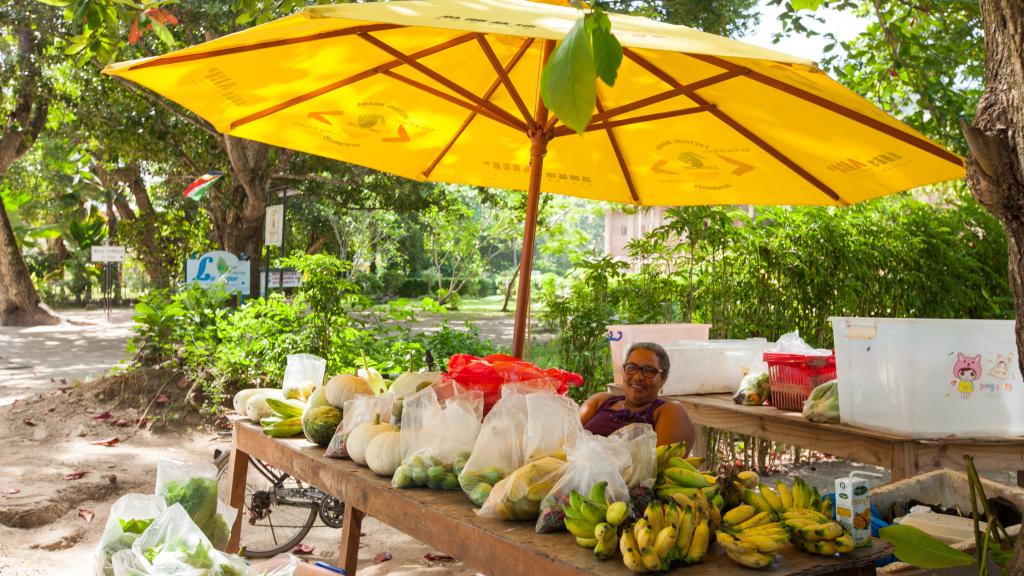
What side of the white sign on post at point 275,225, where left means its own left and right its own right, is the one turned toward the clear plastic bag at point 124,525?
front

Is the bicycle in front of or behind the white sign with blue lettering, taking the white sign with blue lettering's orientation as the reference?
in front

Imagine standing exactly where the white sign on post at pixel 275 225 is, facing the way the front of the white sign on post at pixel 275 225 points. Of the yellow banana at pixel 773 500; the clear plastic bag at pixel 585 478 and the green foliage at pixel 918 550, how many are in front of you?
3

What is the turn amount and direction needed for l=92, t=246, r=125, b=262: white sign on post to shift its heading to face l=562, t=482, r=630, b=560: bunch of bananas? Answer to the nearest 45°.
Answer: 0° — it already faces it

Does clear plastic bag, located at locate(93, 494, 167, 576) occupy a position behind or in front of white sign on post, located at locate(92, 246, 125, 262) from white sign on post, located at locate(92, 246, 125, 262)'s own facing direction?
in front

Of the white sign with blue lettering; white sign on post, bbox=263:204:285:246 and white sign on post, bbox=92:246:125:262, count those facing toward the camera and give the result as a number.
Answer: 3

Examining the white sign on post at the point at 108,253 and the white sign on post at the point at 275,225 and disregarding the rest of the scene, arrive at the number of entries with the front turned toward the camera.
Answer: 2

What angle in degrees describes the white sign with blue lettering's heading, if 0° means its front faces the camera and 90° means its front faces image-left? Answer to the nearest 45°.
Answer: approximately 0°
